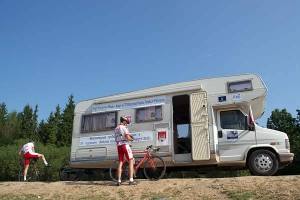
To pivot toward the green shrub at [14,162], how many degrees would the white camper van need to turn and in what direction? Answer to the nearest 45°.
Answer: approximately 135° to its left

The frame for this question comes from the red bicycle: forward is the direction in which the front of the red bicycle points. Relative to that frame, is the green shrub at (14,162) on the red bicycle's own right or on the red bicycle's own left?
on the red bicycle's own left

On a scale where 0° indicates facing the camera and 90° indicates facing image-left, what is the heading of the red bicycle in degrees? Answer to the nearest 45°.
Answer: approximately 270°

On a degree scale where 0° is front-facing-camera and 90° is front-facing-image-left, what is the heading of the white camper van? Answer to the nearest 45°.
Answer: approximately 270°
